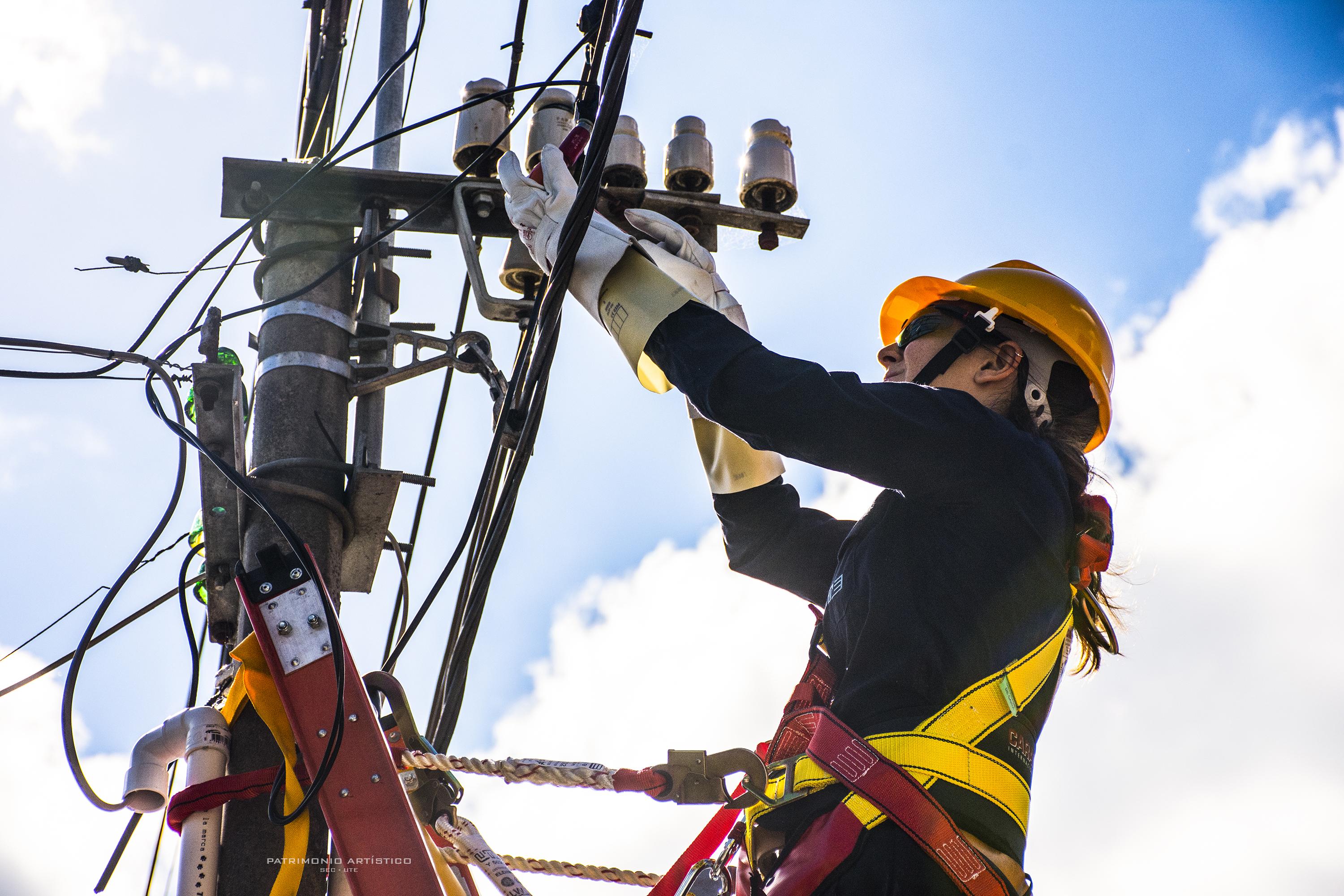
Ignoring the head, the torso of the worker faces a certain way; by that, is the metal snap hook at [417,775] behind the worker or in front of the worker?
in front

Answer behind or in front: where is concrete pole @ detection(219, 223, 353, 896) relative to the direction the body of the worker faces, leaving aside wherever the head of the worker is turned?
in front

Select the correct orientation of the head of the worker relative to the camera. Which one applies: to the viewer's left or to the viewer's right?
to the viewer's left

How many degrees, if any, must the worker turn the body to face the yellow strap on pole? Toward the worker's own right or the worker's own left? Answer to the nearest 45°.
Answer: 0° — they already face it

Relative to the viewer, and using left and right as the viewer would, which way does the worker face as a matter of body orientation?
facing to the left of the viewer
